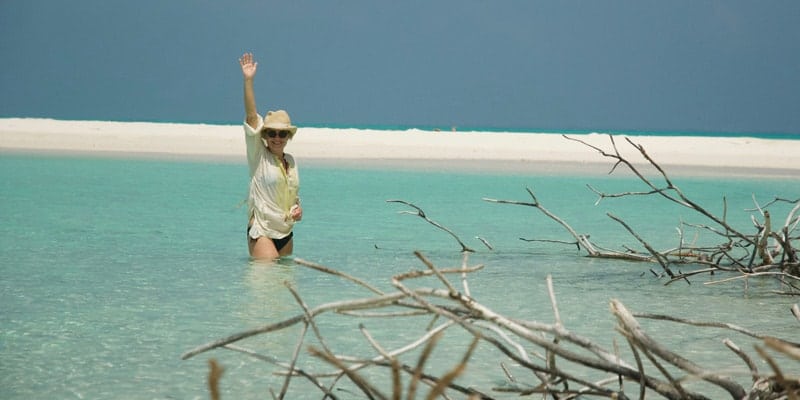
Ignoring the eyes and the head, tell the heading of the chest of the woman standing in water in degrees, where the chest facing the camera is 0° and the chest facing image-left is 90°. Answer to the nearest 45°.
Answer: approximately 315°
